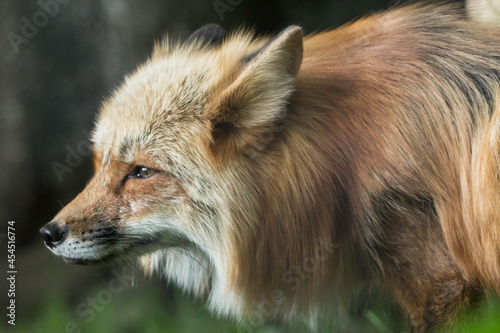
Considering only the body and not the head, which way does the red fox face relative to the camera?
to the viewer's left
